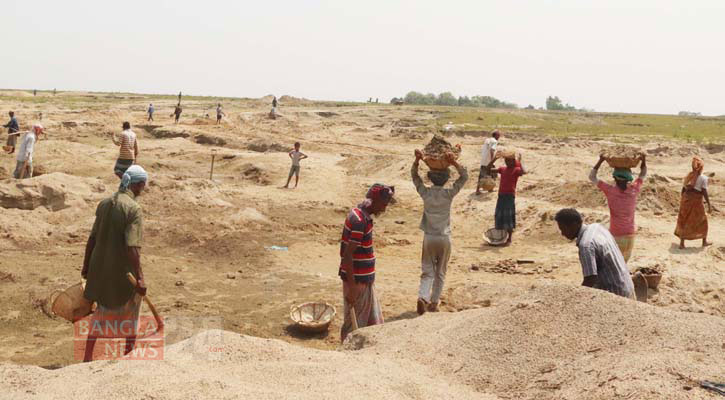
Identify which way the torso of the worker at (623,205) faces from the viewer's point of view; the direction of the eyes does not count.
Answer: away from the camera

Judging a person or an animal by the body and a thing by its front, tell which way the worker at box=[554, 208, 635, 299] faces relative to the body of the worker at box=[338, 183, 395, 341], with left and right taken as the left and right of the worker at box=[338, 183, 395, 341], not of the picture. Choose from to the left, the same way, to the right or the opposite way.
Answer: the opposite way

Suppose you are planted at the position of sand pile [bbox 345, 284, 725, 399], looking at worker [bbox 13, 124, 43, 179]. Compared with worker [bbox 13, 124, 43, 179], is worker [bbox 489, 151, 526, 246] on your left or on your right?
right

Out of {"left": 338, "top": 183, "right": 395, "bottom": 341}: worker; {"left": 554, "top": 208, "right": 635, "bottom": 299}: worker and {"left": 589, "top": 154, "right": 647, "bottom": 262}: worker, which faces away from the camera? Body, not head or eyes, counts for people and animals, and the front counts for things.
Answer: {"left": 589, "top": 154, "right": 647, "bottom": 262}: worker

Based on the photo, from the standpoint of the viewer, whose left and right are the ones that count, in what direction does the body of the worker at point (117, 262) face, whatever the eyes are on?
facing away from the viewer and to the right of the viewer

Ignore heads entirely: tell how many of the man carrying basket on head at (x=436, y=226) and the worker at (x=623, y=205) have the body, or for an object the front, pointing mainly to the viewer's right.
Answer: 0

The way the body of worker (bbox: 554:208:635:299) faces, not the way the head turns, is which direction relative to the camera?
to the viewer's left

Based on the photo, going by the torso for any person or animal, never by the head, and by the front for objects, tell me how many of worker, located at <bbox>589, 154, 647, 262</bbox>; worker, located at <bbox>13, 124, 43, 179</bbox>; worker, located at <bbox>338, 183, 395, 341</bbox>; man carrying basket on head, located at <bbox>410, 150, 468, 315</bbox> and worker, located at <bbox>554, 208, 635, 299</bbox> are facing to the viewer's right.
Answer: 2

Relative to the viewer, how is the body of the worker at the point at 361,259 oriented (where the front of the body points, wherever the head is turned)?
to the viewer's right

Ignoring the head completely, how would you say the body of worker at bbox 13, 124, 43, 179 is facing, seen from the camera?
to the viewer's right

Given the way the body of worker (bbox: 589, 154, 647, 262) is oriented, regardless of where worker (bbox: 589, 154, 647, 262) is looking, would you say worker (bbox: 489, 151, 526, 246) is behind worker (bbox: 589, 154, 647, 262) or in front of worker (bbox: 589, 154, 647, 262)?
in front

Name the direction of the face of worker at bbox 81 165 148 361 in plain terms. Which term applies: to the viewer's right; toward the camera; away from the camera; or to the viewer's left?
to the viewer's right

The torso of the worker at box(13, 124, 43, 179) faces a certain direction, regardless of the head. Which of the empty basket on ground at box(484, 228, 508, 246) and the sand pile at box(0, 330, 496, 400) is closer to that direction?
the empty basket on ground

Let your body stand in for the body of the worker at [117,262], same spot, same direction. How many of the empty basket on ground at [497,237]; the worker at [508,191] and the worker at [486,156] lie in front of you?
3
